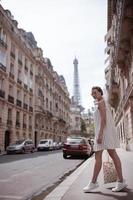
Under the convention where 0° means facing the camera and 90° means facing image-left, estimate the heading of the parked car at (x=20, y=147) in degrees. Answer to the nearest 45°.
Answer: approximately 45°

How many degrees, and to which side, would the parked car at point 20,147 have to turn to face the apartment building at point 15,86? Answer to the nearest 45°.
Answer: approximately 135° to its right

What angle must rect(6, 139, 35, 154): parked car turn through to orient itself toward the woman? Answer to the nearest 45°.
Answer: approximately 45° to its left

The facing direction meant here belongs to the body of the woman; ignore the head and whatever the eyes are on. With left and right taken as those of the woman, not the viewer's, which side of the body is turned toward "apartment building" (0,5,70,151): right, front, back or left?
right

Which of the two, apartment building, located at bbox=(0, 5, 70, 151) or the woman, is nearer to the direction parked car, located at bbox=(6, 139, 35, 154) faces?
the woman

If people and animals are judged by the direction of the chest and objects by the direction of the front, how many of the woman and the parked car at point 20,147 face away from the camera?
0

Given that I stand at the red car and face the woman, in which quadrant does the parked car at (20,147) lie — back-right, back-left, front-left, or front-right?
back-right

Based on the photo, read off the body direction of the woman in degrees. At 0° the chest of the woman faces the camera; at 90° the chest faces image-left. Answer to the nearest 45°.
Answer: approximately 90°
